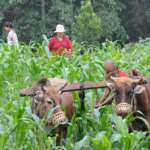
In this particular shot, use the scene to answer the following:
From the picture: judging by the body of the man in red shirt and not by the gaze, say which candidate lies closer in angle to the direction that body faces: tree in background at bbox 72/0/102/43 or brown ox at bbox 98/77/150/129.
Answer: the brown ox

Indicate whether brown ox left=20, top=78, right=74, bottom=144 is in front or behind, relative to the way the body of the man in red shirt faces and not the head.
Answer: in front

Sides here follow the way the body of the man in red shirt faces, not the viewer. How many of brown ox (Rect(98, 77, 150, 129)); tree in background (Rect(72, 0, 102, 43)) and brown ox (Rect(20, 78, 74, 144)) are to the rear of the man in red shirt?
1

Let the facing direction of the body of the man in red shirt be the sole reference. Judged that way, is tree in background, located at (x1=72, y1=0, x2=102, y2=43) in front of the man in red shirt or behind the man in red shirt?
behind

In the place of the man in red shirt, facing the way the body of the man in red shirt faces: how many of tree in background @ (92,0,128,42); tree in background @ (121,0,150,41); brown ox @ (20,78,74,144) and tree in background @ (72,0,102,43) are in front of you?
1

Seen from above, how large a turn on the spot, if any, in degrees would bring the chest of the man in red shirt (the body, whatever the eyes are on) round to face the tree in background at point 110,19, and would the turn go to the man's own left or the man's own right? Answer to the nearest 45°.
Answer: approximately 180°

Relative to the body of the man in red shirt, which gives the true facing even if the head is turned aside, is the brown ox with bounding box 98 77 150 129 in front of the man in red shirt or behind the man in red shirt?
in front

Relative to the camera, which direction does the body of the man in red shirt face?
toward the camera

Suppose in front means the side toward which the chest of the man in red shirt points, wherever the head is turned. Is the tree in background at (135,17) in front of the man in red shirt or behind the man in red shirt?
behind
